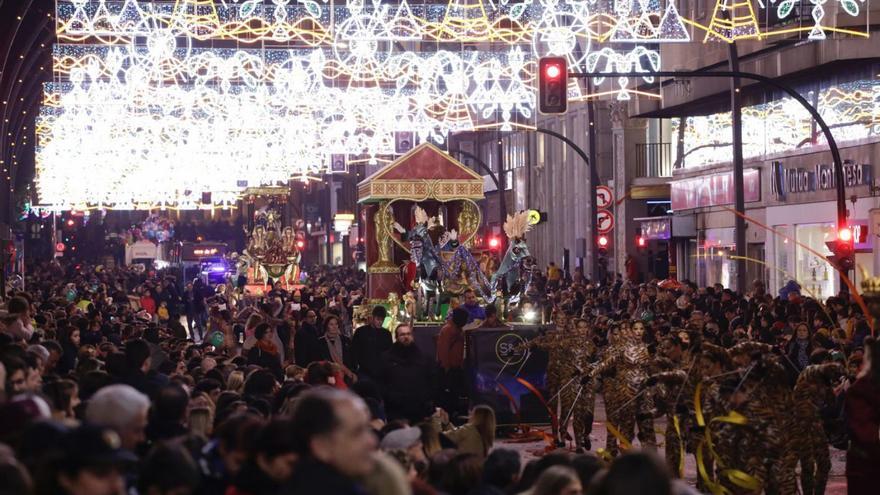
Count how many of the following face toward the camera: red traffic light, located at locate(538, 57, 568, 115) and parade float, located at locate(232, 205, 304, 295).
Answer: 2

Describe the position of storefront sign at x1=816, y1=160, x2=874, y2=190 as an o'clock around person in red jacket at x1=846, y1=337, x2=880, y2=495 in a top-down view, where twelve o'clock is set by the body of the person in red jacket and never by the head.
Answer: The storefront sign is roughly at 3 o'clock from the person in red jacket.

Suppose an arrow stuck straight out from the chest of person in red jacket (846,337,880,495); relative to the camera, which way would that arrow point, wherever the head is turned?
to the viewer's left

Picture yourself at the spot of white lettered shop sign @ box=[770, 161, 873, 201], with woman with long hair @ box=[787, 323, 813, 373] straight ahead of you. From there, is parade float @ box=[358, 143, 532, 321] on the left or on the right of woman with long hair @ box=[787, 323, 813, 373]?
right
